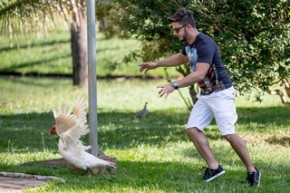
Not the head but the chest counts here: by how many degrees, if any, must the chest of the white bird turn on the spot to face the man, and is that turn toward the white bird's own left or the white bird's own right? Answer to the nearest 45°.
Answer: approximately 180°

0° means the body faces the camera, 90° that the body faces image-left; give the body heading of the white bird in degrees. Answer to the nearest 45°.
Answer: approximately 90°

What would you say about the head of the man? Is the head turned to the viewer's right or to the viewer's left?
to the viewer's left

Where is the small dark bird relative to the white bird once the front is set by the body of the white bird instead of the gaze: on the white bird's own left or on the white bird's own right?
on the white bird's own right
